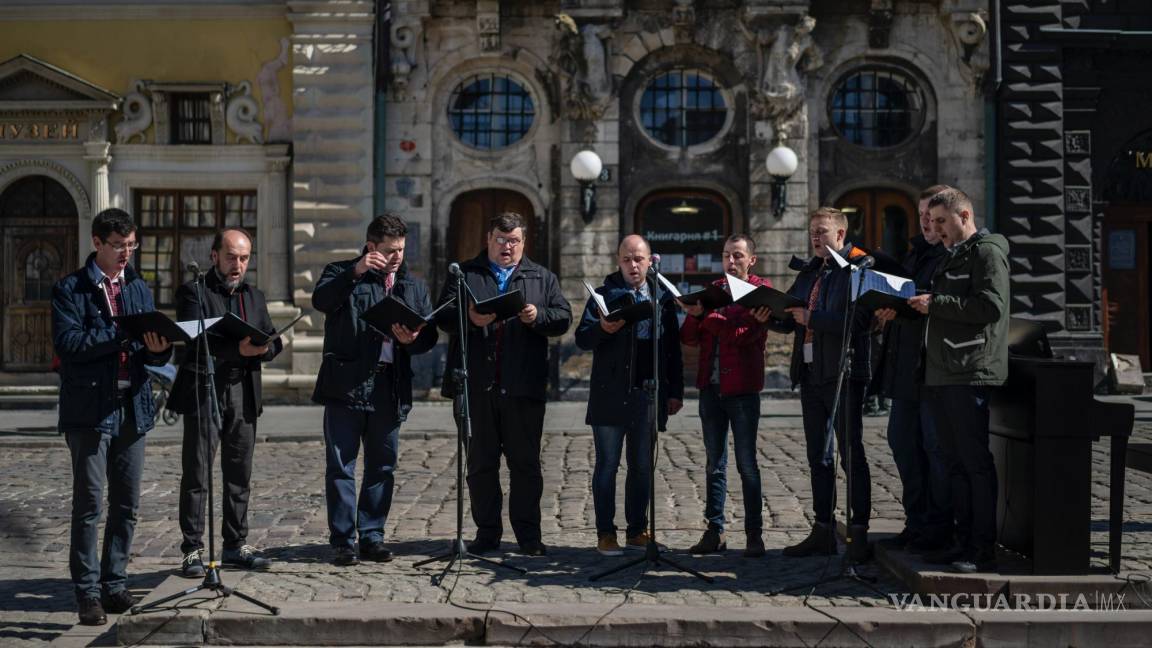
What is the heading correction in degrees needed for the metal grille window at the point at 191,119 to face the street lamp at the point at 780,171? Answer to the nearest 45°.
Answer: approximately 45° to its left

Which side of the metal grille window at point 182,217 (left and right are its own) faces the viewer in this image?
front

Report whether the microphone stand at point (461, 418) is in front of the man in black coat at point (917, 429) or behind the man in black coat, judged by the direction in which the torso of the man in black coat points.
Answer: in front

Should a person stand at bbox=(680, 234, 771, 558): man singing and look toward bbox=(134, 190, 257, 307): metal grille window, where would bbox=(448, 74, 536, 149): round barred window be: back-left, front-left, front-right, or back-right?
front-right

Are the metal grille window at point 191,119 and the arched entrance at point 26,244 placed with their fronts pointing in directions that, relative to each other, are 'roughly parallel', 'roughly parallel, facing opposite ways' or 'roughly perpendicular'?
roughly parallel

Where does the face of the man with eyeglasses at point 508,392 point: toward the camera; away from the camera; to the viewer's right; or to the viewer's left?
toward the camera

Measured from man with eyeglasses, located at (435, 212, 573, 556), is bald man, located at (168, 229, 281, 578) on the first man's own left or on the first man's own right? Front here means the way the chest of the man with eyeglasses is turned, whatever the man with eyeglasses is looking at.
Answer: on the first man's own right

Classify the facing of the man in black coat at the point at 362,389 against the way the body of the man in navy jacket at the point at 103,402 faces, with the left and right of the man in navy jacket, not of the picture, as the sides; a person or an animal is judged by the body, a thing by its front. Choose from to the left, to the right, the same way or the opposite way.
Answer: the same way

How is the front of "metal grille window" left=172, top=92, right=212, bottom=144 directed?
toward the camera

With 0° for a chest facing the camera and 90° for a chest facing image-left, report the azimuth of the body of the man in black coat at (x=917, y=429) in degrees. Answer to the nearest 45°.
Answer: approximately 90°

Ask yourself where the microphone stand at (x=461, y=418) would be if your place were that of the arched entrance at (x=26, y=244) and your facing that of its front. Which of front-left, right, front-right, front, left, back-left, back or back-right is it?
front

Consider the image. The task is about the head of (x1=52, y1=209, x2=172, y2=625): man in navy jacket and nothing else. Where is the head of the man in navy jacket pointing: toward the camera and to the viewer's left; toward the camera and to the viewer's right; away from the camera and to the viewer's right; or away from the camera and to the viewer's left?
toward the camera and to the viewer's right

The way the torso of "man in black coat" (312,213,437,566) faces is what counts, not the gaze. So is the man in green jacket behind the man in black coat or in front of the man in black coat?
in front

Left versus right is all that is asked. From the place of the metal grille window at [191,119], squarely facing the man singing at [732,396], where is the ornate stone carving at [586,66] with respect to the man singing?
left

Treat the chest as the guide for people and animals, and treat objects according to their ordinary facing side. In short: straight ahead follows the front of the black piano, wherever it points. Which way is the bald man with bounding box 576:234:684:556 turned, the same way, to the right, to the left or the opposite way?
to the right

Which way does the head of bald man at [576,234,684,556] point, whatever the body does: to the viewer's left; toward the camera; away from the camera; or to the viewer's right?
toward the camera

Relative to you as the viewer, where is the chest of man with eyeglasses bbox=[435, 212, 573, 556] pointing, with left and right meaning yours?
facing the viewer

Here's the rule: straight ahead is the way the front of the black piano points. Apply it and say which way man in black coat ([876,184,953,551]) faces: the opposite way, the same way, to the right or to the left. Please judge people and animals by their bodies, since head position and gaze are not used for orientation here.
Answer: the opposite way

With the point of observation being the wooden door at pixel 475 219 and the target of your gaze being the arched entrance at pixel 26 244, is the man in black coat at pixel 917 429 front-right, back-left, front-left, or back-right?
back-left

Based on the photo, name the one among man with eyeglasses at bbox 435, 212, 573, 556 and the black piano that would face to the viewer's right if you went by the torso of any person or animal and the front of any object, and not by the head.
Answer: the black piano

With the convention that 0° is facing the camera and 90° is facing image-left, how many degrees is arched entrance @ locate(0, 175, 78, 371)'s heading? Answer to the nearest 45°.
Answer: approximately 0°

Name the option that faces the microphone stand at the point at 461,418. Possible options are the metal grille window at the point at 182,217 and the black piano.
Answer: the metal grille window
